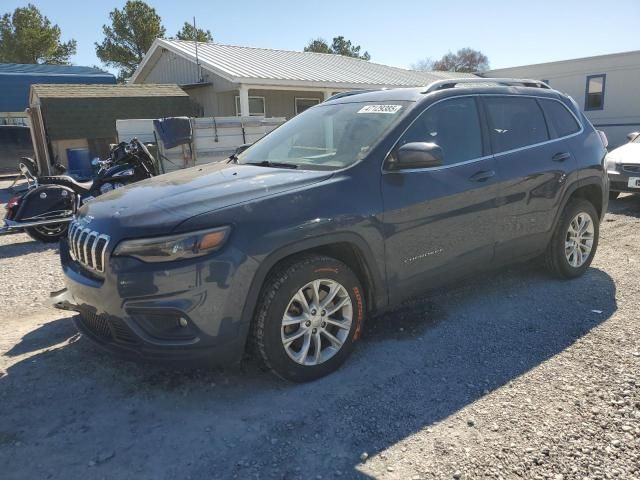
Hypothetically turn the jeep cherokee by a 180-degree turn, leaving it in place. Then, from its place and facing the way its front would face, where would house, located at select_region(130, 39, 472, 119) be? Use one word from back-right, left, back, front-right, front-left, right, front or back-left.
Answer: front-left

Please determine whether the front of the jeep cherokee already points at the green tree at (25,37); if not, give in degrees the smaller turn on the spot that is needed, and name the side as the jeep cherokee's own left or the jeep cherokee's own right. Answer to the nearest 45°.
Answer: approximately 90° to the jeep cherokee's own right

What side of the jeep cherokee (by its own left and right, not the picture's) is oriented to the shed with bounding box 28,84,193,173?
right

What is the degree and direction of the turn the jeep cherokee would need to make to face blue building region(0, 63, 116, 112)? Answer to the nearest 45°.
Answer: approximately 90° to its right

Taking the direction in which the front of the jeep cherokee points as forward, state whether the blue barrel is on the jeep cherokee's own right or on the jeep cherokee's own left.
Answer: on the jeep cherokee's own right

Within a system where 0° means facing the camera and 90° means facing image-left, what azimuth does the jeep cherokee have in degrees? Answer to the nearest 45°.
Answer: approximately 45°

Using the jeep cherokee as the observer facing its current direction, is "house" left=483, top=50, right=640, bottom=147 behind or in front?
behind
